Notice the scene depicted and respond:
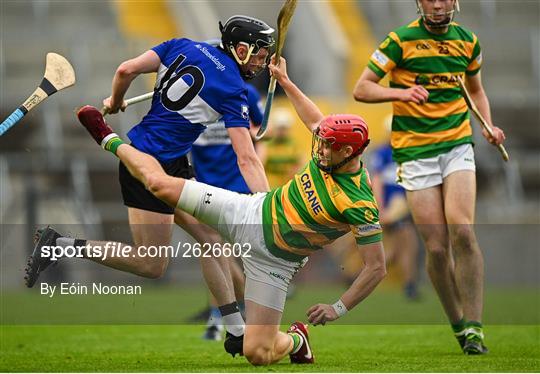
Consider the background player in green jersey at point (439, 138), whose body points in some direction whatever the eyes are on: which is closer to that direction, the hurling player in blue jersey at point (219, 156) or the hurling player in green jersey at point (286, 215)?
the hurling player in green jersey

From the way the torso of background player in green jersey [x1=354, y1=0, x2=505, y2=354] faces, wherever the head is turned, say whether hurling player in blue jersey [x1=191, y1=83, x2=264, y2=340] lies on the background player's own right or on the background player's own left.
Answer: on the background player's own right

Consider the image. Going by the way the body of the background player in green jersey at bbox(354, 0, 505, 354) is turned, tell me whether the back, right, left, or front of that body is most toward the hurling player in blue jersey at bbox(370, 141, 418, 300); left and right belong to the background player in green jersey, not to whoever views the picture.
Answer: back

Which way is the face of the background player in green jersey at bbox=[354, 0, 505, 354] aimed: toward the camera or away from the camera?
toward the camera

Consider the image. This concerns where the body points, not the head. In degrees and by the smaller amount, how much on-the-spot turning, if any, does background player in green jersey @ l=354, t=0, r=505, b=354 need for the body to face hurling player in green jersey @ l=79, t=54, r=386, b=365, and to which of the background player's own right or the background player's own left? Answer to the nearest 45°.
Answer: approximately 45° to the background player's own right

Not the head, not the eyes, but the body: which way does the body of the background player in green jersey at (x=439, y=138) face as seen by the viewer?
toward the camera

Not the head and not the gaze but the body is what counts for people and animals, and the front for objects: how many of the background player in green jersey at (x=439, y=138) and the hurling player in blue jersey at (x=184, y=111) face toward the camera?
1

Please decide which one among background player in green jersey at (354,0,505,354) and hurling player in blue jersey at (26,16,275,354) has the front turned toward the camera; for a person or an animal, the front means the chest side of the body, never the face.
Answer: the background player in green jersey

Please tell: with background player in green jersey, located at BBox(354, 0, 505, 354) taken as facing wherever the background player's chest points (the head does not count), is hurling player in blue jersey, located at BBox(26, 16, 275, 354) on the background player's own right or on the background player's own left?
on the background player's own right

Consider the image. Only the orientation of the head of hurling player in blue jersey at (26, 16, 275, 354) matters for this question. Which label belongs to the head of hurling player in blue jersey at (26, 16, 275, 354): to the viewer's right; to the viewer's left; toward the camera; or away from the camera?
to the viewer's right

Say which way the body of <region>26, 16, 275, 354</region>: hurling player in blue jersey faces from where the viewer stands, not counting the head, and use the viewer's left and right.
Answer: facing away from the viewer and to the right of the viewer

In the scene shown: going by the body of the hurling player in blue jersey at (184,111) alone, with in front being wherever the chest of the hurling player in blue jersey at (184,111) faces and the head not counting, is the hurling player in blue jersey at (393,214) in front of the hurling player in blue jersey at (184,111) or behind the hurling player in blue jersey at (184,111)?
in front

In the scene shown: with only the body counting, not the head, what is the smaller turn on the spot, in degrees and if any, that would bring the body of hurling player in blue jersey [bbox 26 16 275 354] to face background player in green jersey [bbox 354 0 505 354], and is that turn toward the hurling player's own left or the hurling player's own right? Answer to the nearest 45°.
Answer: approximately 45° to the hurling player's own right

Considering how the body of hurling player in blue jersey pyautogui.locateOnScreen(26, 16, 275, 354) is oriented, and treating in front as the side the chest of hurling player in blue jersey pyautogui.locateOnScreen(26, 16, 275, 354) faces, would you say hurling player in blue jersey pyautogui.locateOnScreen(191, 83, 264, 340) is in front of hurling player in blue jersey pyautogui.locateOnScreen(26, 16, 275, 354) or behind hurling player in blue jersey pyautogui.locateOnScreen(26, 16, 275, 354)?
in front
